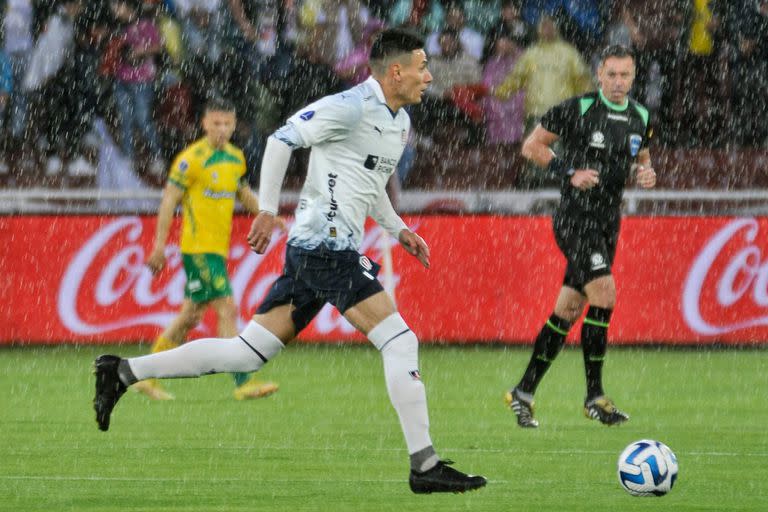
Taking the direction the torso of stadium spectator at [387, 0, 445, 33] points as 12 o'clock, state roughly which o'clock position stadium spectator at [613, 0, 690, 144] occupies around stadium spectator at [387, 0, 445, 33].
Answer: stadium spectator at [613, 0, 690, 144] is roughly at 9 o'clock from stadium spectator at [387, 0, 445, 33].

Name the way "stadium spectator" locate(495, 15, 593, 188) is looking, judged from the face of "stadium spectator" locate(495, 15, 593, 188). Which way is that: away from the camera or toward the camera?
toward the camera

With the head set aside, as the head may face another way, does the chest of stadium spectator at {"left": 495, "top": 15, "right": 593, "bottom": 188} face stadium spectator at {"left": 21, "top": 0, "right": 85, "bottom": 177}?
no

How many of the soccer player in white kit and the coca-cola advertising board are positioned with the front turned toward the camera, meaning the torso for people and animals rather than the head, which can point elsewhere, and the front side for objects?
1

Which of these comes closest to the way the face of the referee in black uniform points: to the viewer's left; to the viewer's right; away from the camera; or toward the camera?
toward the camera

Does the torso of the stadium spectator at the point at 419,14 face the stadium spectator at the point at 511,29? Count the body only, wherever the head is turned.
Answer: no

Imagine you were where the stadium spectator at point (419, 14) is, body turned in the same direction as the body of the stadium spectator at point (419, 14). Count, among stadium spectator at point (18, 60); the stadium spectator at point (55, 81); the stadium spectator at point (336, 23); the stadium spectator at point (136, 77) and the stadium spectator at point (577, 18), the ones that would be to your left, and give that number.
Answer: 1

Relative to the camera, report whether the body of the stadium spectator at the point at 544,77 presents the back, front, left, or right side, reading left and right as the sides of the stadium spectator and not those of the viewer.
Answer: front

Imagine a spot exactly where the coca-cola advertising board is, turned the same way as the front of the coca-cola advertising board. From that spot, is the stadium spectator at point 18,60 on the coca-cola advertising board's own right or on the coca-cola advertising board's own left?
on the coca-cola advertising board's own right

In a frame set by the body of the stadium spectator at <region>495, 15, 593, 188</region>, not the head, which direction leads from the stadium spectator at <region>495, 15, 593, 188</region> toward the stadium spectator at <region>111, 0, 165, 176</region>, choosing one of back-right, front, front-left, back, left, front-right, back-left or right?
right

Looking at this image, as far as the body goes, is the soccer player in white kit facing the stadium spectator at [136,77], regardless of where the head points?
no

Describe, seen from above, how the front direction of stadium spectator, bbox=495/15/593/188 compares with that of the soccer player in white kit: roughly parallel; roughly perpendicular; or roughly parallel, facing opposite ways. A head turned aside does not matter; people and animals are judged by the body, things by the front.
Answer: roughly perpendicular

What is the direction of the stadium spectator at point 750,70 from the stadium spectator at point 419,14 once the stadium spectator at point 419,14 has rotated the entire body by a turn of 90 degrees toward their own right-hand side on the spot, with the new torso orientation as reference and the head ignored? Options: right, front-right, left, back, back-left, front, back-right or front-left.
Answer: back

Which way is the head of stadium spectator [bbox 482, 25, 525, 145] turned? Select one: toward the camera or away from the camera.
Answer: toward the camera

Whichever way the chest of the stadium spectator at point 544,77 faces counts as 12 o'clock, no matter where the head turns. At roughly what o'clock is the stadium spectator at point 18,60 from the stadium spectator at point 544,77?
the stadium spectator at point 18,60 is roughly at 3 o'clock from the stadium spectator at point 544,77.

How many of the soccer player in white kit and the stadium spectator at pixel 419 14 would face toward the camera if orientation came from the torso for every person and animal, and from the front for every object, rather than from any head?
1

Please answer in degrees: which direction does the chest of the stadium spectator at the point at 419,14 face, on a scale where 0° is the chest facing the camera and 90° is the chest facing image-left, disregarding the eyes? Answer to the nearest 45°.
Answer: approximately 0°

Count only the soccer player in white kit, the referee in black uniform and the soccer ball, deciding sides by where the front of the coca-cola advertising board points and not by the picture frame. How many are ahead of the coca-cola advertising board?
3
